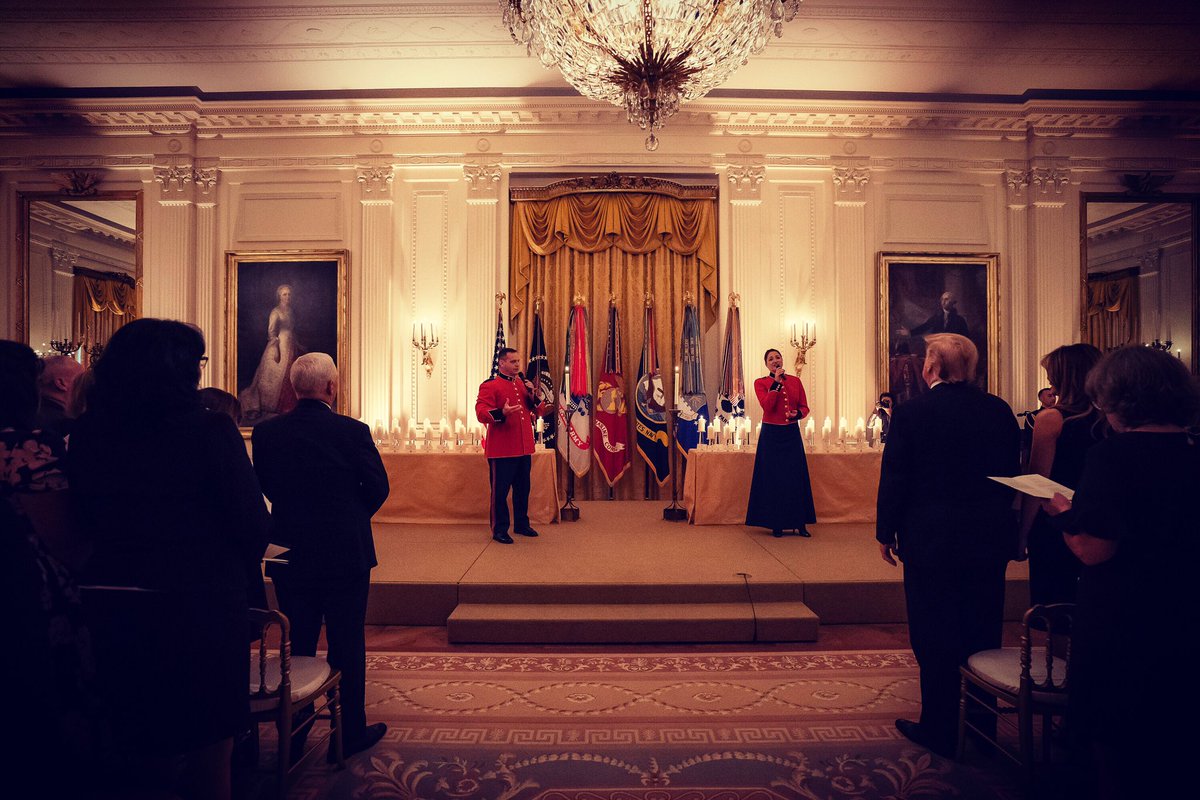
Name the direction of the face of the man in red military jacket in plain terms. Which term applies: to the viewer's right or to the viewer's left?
to the viewer's right

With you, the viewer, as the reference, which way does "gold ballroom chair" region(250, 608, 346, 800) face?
facing away from the viewer and to the right of the viewer

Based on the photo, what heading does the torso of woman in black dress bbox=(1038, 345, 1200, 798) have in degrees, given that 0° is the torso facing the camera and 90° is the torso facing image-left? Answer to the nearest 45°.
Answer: approximately 135°

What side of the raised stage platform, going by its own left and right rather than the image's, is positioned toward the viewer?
front

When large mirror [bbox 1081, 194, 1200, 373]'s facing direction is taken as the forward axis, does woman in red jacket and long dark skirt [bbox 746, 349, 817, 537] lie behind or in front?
in front

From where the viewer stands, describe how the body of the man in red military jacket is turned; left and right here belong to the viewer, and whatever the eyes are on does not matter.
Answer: facing the viewer and to the right of the viewer

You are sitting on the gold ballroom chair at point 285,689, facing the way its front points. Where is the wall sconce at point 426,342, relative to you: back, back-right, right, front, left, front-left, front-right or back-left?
front-left

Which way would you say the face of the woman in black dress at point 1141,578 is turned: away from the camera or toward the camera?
away from the camera

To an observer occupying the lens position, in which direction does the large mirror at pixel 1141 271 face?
facing the viewer

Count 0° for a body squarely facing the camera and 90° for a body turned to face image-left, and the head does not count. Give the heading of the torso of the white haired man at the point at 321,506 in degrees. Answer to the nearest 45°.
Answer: approximately 225°

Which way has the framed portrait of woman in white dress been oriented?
toward the camera

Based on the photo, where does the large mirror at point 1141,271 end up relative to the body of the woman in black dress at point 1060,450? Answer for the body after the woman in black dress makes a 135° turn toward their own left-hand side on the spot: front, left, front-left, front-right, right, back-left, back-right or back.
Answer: back

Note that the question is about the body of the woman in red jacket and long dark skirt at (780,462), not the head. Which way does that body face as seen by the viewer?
toward the camera

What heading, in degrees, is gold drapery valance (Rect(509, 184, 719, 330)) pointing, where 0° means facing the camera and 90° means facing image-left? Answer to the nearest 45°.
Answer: approximately 0°
